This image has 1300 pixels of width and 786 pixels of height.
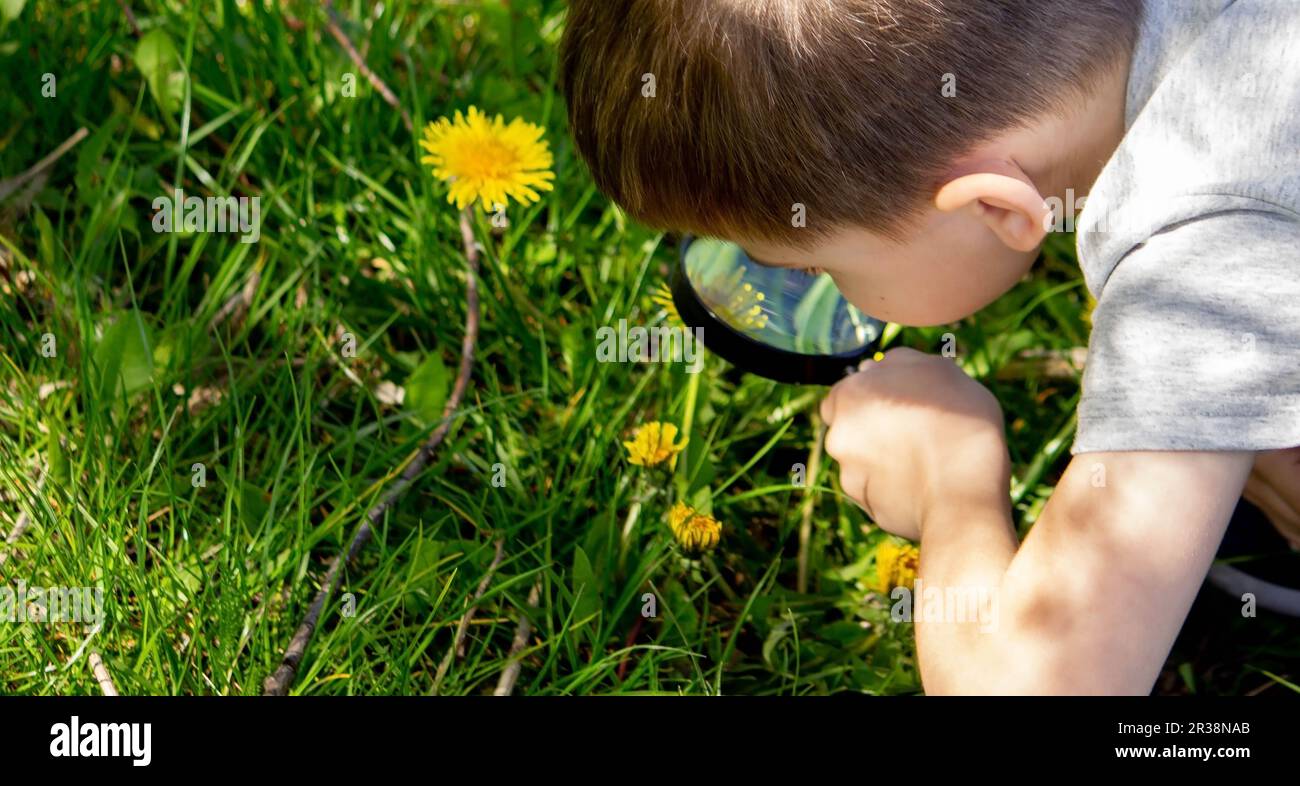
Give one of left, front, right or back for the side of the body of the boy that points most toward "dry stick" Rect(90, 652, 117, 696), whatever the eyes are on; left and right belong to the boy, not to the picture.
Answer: front

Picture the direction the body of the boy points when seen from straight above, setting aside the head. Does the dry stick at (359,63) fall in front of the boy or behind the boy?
in front

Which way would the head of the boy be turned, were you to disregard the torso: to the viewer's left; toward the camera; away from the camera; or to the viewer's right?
to the viewer's left

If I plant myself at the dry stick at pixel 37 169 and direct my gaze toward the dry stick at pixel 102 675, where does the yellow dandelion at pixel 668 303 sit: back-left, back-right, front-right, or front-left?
front-left

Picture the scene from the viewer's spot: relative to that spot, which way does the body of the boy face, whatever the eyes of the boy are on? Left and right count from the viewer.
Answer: facing to the left of the viewer

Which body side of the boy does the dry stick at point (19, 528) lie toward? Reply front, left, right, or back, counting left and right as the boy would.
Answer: front
